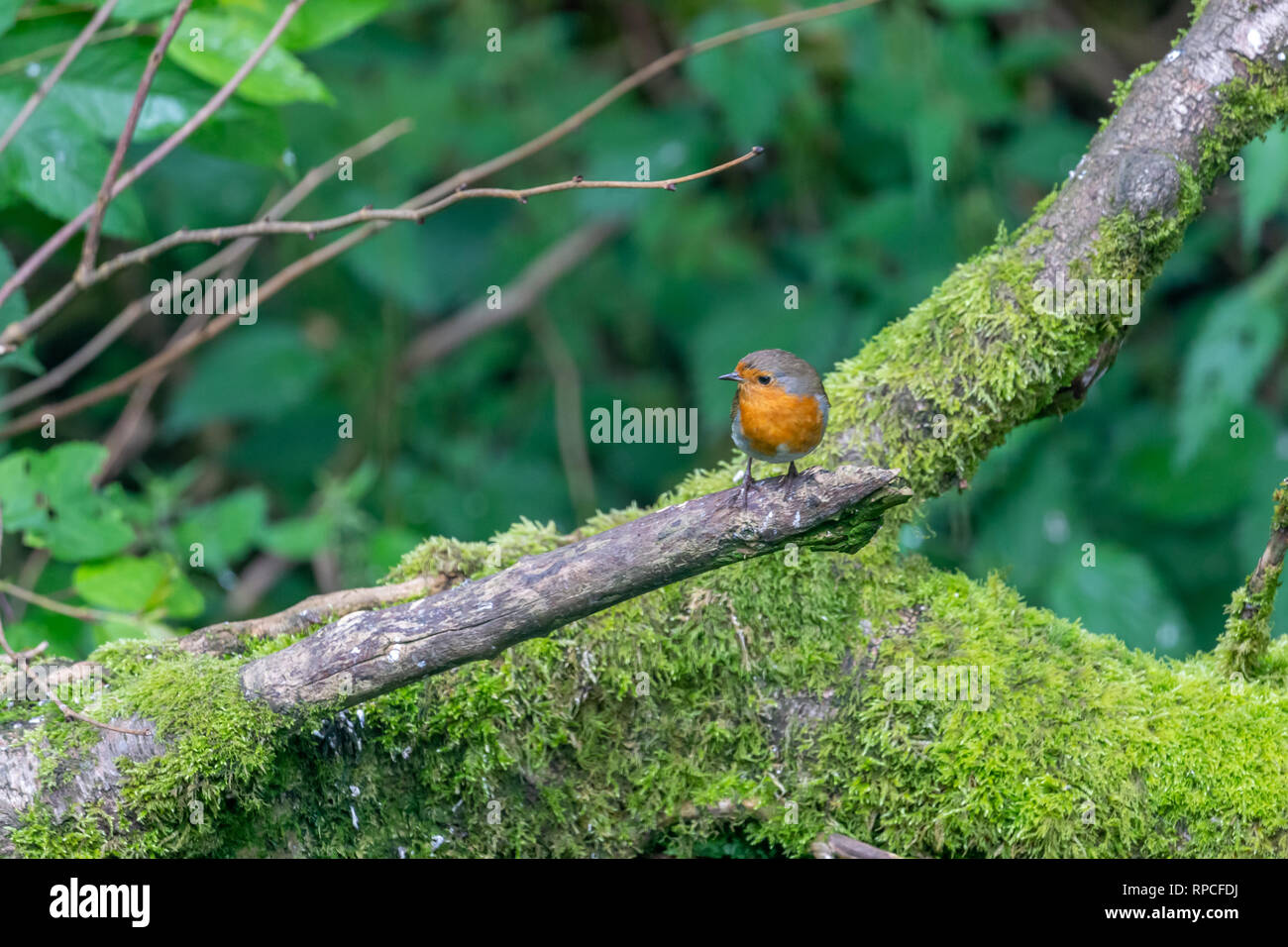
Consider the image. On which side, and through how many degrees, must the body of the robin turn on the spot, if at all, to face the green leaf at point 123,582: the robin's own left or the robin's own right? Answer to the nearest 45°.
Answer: approximately 90° to the robin's own right

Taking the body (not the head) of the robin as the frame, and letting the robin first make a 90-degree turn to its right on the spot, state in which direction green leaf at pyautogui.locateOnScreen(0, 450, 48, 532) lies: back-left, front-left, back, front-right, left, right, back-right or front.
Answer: front

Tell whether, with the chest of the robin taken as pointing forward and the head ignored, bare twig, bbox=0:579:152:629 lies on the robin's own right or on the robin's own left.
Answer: on the robin's own right

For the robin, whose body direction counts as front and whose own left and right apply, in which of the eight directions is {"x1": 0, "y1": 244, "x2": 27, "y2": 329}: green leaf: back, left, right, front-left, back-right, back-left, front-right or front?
right

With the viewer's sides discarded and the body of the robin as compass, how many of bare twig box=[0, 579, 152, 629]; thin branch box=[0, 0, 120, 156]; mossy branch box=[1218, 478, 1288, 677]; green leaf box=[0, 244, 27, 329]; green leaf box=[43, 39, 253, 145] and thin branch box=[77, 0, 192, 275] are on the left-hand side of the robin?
1

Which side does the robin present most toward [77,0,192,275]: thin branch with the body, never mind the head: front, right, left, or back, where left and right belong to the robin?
right

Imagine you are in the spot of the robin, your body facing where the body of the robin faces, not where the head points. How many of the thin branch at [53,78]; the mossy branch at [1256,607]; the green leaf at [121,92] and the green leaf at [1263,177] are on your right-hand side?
2

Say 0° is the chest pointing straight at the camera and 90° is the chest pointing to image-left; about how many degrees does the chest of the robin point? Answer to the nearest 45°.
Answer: approximately 0°

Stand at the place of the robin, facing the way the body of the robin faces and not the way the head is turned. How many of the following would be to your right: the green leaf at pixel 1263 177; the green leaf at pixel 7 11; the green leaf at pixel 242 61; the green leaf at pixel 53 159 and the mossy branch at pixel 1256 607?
3

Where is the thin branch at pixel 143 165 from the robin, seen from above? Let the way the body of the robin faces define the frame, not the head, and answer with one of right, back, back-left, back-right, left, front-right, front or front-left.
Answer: right

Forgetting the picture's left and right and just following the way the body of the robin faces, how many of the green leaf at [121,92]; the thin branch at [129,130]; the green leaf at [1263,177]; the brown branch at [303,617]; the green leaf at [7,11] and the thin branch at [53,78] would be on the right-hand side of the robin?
5

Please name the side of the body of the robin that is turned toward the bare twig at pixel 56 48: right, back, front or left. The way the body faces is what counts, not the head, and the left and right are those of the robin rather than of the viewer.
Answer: right

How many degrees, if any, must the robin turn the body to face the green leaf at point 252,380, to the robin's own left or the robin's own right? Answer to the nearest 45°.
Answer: approximately 135° to the robin's own right

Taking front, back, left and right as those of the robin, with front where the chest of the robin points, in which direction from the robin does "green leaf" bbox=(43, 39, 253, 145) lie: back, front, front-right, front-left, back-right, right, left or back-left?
right
